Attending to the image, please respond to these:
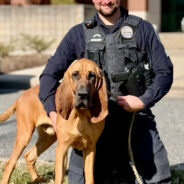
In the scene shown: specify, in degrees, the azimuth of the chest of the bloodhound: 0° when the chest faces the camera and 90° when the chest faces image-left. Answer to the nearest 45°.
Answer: approximately 315°

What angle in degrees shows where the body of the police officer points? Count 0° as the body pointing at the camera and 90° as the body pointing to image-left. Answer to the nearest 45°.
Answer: approximately 0°
